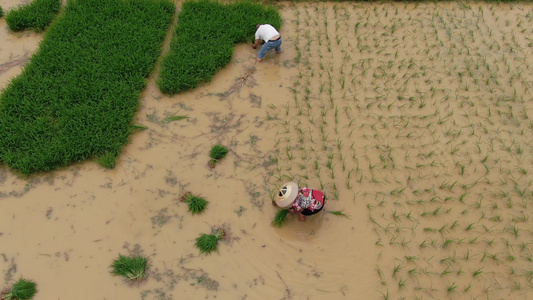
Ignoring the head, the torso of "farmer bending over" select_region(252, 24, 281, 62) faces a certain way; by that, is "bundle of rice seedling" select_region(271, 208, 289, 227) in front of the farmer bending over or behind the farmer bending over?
behind

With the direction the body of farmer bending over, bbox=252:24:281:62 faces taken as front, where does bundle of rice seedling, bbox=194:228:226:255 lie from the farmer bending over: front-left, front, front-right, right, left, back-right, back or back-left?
back-left

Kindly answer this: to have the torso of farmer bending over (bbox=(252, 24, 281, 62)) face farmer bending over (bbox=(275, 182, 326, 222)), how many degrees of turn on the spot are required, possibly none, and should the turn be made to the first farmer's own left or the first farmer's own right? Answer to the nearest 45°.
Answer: approximately 135° to the first farmer's own left

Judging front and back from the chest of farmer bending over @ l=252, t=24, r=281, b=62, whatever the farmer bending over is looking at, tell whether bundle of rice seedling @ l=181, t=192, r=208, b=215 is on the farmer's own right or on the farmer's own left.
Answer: on the farmer's own left

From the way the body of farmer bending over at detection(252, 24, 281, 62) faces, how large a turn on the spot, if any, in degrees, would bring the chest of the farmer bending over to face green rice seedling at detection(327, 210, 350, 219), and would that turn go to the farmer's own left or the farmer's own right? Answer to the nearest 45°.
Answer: approximately 135° to the farmer's own left

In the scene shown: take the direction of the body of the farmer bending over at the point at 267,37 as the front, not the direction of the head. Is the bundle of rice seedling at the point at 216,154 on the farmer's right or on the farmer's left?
on the farmer's left

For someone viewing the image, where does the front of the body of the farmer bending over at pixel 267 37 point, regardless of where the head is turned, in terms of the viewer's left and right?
facing away from the viewer and to the left of the viewer
